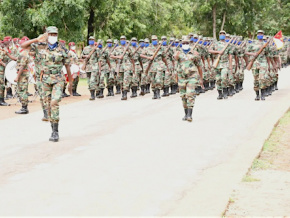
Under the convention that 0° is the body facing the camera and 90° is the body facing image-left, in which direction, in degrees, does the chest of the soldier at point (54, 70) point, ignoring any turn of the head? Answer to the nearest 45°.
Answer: approximately 0°

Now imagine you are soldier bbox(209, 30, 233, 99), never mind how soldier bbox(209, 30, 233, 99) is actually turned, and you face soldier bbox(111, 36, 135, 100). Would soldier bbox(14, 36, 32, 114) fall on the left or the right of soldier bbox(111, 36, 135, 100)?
left
